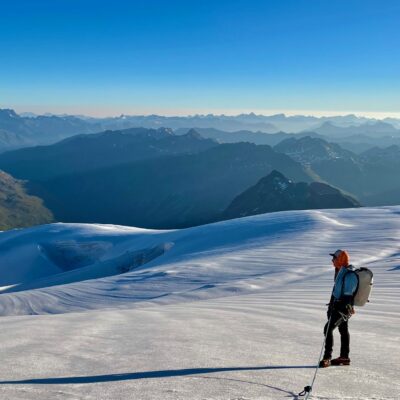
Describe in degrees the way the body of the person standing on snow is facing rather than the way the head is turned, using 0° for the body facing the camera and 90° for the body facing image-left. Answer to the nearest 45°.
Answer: approximately 90°
